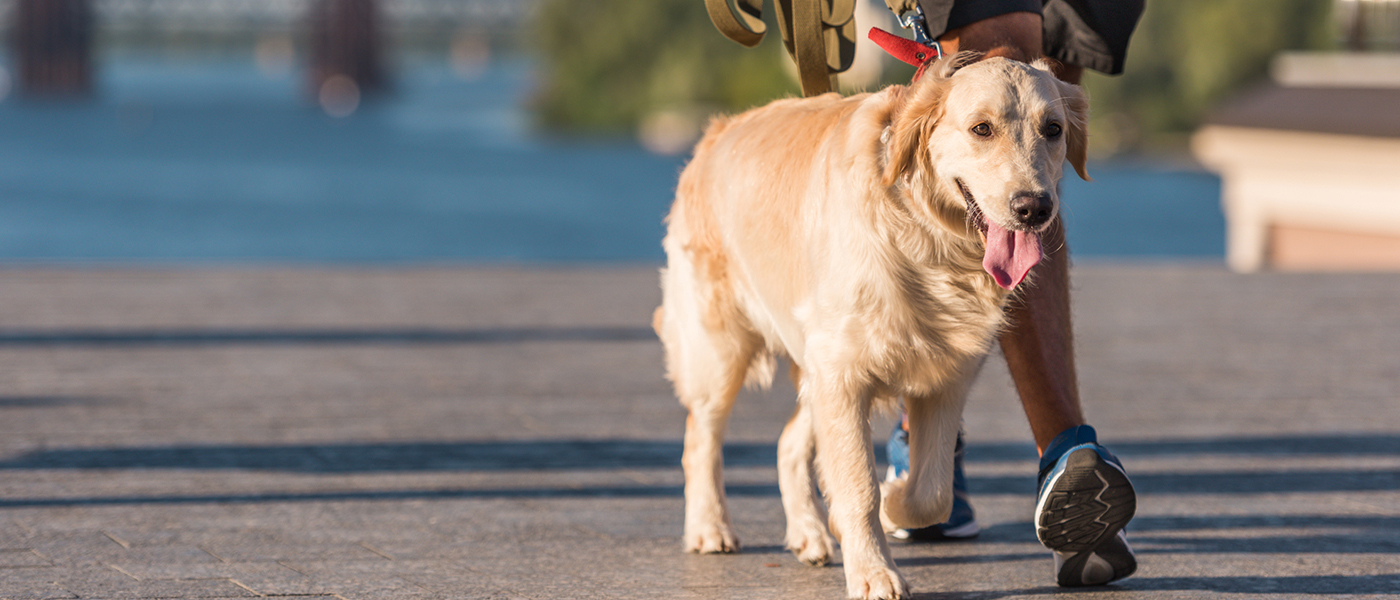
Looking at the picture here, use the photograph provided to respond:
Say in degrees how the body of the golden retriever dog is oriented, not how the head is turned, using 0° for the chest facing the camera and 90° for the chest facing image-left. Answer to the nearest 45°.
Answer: approximately 315°
